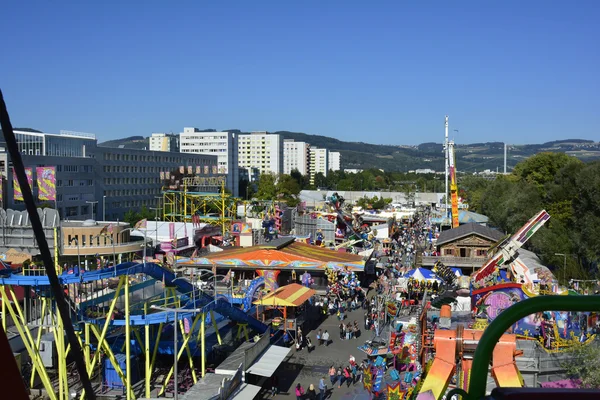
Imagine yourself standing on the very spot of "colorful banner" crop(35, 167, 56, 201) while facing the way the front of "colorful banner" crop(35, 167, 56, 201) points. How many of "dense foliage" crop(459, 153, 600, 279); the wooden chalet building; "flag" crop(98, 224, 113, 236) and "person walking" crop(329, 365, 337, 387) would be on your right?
0

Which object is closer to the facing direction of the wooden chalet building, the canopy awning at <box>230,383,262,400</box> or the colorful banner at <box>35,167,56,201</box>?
the canopy awning

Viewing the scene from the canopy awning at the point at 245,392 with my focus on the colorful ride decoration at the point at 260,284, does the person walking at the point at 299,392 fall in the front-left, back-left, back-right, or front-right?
front-right

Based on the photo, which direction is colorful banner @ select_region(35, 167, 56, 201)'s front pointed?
toward the camera

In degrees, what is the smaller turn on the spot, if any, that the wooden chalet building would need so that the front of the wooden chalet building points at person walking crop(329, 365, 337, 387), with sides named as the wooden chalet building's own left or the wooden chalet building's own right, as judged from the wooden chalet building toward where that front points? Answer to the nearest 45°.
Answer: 0° — it already faces them

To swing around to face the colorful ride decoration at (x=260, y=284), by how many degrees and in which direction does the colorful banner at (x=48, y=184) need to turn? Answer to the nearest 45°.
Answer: approximately 45° to its left

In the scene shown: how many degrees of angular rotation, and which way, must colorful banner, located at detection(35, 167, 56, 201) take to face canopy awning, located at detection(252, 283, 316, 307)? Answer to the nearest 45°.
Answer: approximately 45° to its left

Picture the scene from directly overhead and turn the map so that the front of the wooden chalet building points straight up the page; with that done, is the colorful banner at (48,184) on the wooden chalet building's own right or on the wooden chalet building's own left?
on the wooden chalet building's own right

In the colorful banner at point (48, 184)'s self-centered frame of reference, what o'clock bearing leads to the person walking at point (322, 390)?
The person walking is roughly at 11 o'clock from the colorful banner.

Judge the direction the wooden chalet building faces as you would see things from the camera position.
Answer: facing the viewer

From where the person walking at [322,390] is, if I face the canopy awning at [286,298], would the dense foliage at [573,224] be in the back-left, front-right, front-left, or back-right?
front-right

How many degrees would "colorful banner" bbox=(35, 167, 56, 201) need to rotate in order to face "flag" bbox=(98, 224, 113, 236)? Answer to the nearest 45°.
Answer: approximately 90° to its left

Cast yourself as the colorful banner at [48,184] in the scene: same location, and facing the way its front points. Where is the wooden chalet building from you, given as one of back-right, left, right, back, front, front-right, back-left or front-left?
left

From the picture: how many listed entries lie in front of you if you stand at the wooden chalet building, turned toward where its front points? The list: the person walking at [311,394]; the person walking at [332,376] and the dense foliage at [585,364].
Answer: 3

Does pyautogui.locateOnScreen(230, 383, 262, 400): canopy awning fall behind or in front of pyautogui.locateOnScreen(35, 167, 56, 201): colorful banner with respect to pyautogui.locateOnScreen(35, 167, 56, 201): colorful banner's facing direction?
in front

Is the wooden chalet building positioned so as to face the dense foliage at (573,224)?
no
